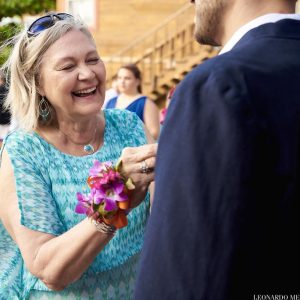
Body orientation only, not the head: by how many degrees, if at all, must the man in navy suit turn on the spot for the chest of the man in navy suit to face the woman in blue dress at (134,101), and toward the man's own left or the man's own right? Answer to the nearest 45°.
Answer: approximately 45° to the man's own right

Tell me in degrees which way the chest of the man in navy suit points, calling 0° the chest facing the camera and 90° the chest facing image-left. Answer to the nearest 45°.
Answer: approximately 135°

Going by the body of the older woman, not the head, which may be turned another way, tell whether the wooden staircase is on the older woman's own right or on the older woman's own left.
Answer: on the older woman's own left

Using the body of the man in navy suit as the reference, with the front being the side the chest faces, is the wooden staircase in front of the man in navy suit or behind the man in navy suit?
in front

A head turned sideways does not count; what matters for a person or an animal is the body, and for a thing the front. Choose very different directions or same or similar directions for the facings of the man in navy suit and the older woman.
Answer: very different directions

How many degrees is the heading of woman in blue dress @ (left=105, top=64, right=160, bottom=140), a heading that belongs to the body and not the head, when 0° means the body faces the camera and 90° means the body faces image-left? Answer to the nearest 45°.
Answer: approximately 45°

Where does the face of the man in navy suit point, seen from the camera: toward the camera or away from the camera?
away from the camera

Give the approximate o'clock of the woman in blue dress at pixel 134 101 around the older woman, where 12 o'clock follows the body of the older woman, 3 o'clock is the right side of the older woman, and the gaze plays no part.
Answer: The woman in blue dress is roughly at 8 o'clock from the older woman.

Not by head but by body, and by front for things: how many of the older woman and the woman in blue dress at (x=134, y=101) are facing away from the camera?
0

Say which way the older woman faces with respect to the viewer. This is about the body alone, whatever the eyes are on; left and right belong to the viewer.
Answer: facing the viewer and to the right of the viewer

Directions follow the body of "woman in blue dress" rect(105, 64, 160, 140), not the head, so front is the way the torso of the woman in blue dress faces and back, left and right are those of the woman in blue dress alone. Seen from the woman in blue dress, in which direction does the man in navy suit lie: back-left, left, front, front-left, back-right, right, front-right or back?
front-left

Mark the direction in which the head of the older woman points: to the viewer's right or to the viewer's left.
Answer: to the viewer's right

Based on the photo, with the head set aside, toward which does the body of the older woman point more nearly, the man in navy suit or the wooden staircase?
the man in navy suit

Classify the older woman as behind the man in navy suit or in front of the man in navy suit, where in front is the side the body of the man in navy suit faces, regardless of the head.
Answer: in front

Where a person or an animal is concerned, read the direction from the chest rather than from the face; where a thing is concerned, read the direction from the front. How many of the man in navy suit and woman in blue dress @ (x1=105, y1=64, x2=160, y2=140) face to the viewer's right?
0

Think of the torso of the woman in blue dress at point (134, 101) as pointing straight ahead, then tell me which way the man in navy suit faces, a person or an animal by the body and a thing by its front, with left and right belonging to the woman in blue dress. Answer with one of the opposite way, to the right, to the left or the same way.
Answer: to the right
